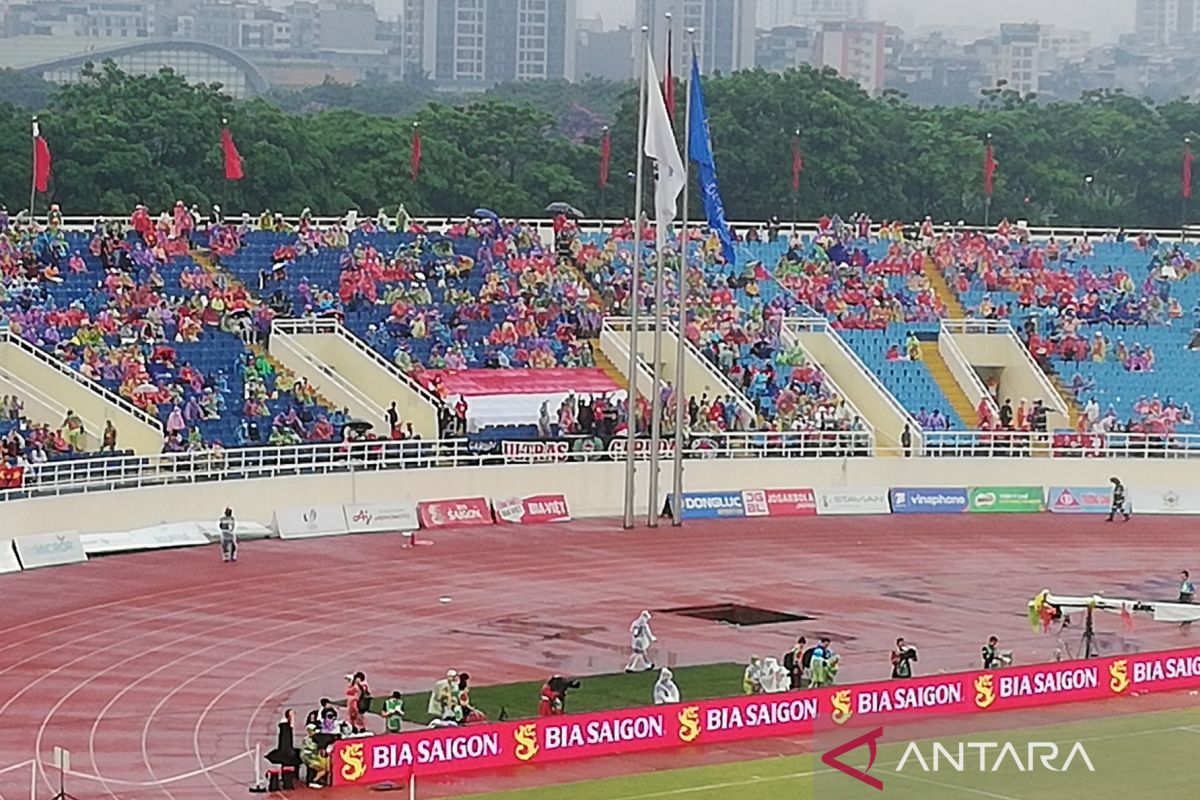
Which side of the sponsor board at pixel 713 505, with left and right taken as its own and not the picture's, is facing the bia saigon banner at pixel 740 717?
front

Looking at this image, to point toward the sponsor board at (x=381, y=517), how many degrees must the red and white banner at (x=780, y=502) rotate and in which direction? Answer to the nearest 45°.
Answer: approximately 45° to its right

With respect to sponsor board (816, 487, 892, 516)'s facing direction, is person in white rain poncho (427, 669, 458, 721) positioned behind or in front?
in front

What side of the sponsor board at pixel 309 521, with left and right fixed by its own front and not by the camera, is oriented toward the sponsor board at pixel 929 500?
left

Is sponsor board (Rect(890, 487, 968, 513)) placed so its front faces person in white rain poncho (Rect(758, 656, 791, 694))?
yes

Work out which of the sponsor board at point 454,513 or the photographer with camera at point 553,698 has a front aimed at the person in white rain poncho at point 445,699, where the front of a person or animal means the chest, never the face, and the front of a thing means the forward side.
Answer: the sponsor board

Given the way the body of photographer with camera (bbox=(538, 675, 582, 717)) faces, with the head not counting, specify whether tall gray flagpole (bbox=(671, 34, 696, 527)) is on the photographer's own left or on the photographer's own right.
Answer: on the photographer's own left
